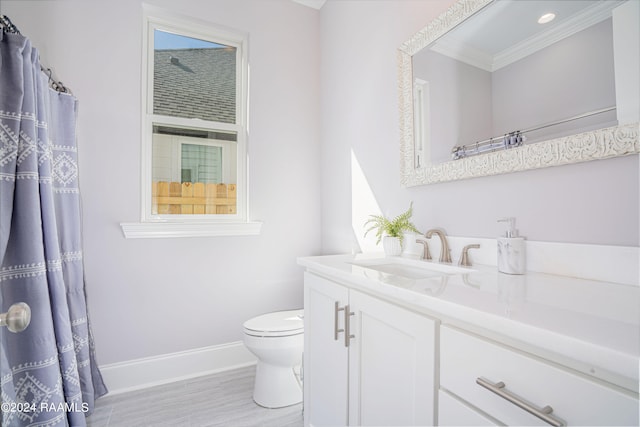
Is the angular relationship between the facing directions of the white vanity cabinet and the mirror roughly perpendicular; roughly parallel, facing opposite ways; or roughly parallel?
roughly parallel

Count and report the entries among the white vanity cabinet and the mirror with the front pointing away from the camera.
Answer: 0

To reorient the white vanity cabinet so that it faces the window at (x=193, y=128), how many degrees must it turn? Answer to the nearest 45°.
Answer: approximately 90° to its right

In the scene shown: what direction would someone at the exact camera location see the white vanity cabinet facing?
facing the viewer and to the left of the viewer

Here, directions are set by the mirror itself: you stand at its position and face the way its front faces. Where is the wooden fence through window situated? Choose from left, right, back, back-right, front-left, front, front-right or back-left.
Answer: front-right

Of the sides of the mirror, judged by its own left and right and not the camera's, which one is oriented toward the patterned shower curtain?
front

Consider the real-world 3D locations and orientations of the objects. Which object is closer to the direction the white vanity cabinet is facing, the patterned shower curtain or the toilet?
the patterned shower curtain

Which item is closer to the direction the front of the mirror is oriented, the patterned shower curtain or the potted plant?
the patterned shower curtain

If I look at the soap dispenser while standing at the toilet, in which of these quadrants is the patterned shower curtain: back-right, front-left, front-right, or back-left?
back-right
